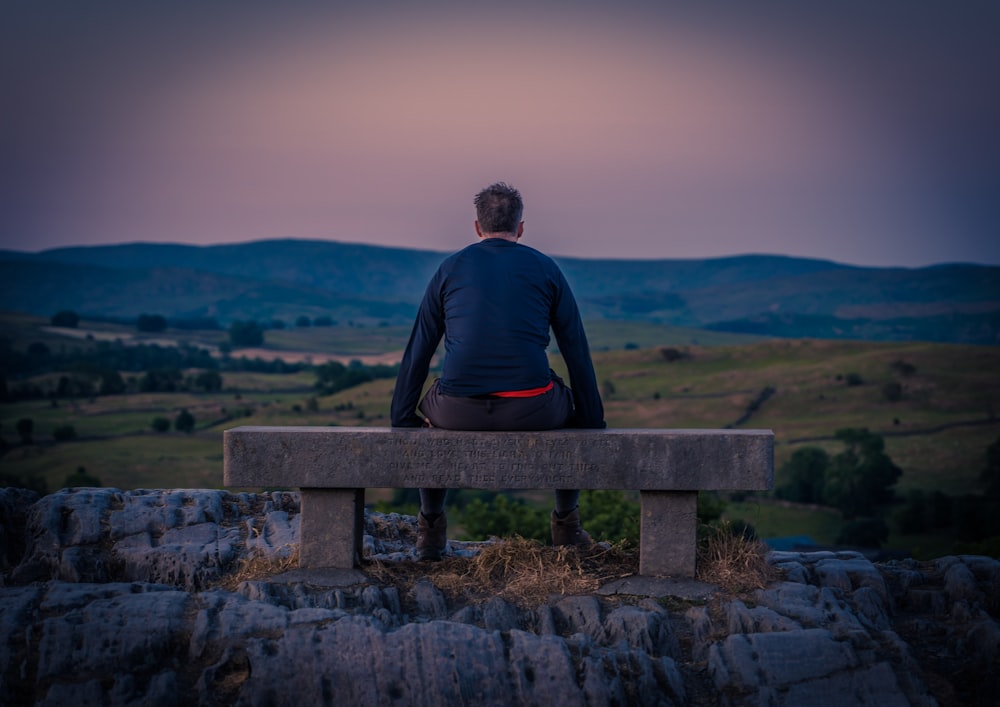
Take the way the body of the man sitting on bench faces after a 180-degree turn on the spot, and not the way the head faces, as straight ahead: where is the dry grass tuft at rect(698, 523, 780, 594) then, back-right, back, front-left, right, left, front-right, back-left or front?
left

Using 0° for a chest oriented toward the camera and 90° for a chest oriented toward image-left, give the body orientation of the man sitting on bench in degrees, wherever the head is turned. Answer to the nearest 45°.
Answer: approximately 180°

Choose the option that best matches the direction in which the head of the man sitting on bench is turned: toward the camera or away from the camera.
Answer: away from the camera

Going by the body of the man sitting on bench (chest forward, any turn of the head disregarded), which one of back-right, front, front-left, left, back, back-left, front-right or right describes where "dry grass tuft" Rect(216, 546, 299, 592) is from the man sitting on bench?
left
